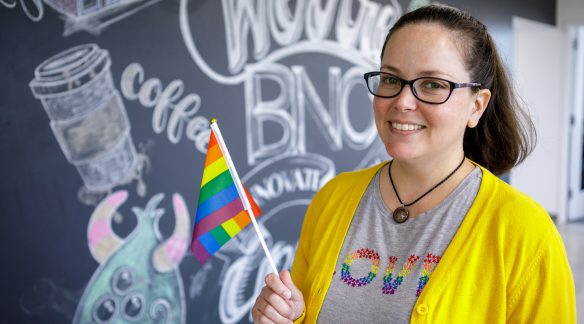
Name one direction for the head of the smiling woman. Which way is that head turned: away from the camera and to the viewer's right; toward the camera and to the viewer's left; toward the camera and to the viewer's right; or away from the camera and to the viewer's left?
toward the camera and to the viewer's left

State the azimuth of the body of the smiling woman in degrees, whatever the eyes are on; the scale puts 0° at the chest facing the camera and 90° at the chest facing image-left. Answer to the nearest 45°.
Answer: approximately 45°
